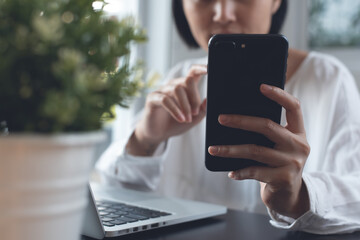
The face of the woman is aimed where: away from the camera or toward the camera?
toward the camera

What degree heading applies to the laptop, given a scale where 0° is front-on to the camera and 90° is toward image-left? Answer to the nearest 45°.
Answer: approximately 225°

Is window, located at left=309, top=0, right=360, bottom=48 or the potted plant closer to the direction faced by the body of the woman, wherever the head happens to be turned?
the potted plant

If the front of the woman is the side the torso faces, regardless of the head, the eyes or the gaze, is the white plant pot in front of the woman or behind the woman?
in front

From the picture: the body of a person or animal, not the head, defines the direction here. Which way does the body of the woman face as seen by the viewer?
toward the camera

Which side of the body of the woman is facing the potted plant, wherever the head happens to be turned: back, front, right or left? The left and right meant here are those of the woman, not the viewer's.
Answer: front

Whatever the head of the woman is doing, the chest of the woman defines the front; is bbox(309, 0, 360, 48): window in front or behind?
behind

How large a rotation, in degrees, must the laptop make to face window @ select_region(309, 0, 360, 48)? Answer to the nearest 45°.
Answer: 0° — it already faces it
